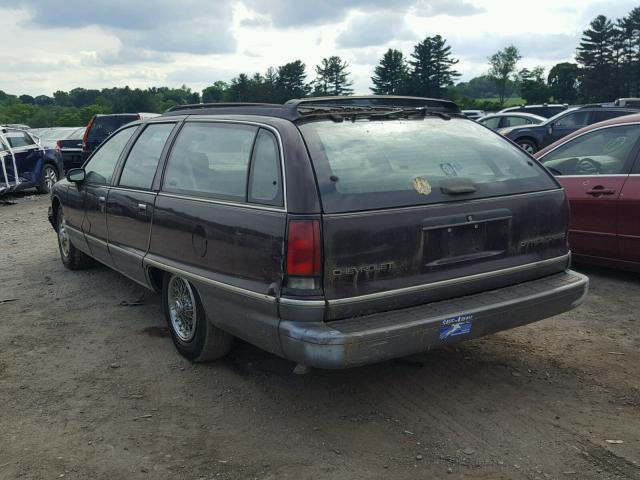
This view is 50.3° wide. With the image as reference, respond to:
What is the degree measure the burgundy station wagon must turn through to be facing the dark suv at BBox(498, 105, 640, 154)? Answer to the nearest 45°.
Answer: approximately 90° to its right

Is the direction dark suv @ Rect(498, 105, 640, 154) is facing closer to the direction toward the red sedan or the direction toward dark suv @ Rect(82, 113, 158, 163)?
the dark suv

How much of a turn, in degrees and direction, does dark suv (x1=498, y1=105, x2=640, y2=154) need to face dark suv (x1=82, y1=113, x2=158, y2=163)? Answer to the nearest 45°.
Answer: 0° — it already faces it

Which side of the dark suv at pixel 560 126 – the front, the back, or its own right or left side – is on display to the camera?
left

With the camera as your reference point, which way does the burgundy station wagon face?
facing away from the viewer and to the left of the viewer

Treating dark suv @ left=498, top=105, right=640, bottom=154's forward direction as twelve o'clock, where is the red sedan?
The red sedan is roughly at 9 o'clock from the dark suv.

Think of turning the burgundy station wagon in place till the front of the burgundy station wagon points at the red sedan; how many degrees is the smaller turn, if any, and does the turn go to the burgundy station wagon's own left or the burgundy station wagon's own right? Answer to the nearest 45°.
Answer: approximately 90° to the burgundy station wagon's own right
